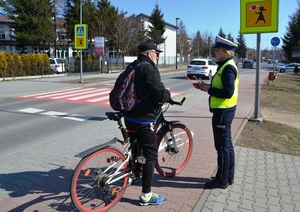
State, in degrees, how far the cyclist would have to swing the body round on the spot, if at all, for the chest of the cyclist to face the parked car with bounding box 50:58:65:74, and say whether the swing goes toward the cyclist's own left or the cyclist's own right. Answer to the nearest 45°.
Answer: approximately 90° to the cyclist's own left

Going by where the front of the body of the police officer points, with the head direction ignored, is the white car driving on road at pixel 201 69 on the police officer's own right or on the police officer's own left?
on the police officer's own right

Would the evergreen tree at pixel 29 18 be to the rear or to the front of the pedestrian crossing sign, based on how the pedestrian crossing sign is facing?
to the rear

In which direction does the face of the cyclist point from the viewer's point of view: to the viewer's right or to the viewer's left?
to the viewer's right

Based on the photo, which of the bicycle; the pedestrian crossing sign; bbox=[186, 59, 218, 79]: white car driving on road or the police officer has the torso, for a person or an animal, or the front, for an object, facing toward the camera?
the pedestrian crossing sign

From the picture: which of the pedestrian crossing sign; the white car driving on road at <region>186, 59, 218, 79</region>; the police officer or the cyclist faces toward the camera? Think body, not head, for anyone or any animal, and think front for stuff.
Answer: the pedestrian crossing sign

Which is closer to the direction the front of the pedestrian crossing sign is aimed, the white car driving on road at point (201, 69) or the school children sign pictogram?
the school children sign pictogram

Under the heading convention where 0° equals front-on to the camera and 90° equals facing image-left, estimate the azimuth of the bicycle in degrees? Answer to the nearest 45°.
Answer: approximately 225°

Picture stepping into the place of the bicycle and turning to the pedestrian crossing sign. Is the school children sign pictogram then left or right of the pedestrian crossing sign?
right

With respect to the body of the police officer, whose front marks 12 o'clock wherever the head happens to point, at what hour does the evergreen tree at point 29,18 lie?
The evergreen tree is roughly at 2 o'clock from the police officer.

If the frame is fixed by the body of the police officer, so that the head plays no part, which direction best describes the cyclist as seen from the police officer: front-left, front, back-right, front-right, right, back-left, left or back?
front-left

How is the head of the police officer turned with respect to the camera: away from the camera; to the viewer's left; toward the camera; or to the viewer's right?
to the viewer's left

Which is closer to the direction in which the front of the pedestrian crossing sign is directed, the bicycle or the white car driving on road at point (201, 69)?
the bicycle

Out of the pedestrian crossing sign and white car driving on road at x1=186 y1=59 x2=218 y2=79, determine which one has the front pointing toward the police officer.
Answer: the pedestrian crossing sign

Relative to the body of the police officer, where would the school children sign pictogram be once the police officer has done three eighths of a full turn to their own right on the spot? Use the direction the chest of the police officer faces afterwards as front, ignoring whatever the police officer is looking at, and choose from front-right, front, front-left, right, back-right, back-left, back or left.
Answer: front-left

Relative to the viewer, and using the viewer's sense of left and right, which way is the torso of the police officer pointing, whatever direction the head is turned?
facing to the left of the viewer

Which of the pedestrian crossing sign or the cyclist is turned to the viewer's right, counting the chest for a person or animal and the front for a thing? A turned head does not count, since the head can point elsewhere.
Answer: the cyclist
